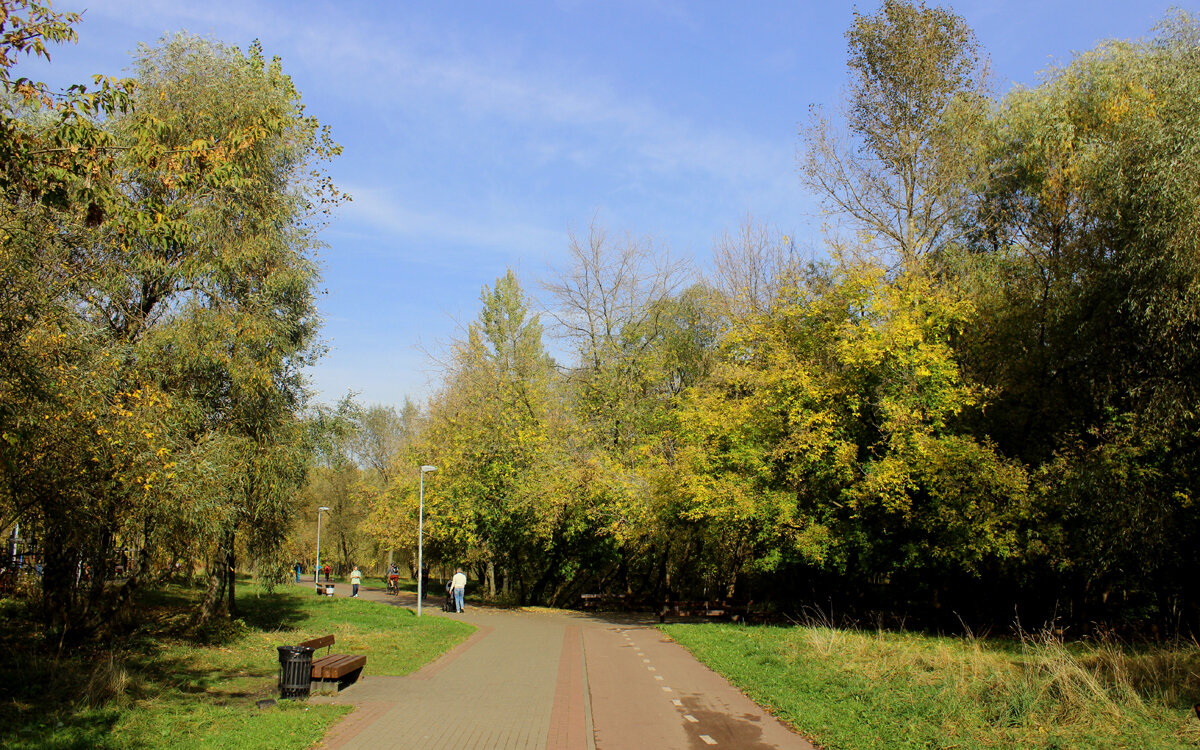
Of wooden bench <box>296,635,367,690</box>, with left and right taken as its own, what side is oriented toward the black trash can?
right

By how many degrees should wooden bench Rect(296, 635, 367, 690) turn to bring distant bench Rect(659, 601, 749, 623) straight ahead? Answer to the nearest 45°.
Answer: approximately 90° to its left

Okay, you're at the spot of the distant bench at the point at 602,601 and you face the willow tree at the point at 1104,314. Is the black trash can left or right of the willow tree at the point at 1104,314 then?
right

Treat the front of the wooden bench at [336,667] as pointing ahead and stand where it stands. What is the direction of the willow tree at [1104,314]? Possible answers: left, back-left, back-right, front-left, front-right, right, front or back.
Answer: front-left

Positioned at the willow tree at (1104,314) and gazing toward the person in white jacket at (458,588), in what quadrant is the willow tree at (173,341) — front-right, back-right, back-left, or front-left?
front-left

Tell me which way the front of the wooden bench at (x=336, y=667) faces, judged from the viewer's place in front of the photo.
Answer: facing the viewer and to the right of the viewer

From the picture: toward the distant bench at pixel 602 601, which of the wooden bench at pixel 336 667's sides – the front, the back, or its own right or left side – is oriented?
left

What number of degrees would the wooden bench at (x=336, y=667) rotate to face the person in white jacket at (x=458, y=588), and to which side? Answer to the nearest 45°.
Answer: approximately 135° to its left
